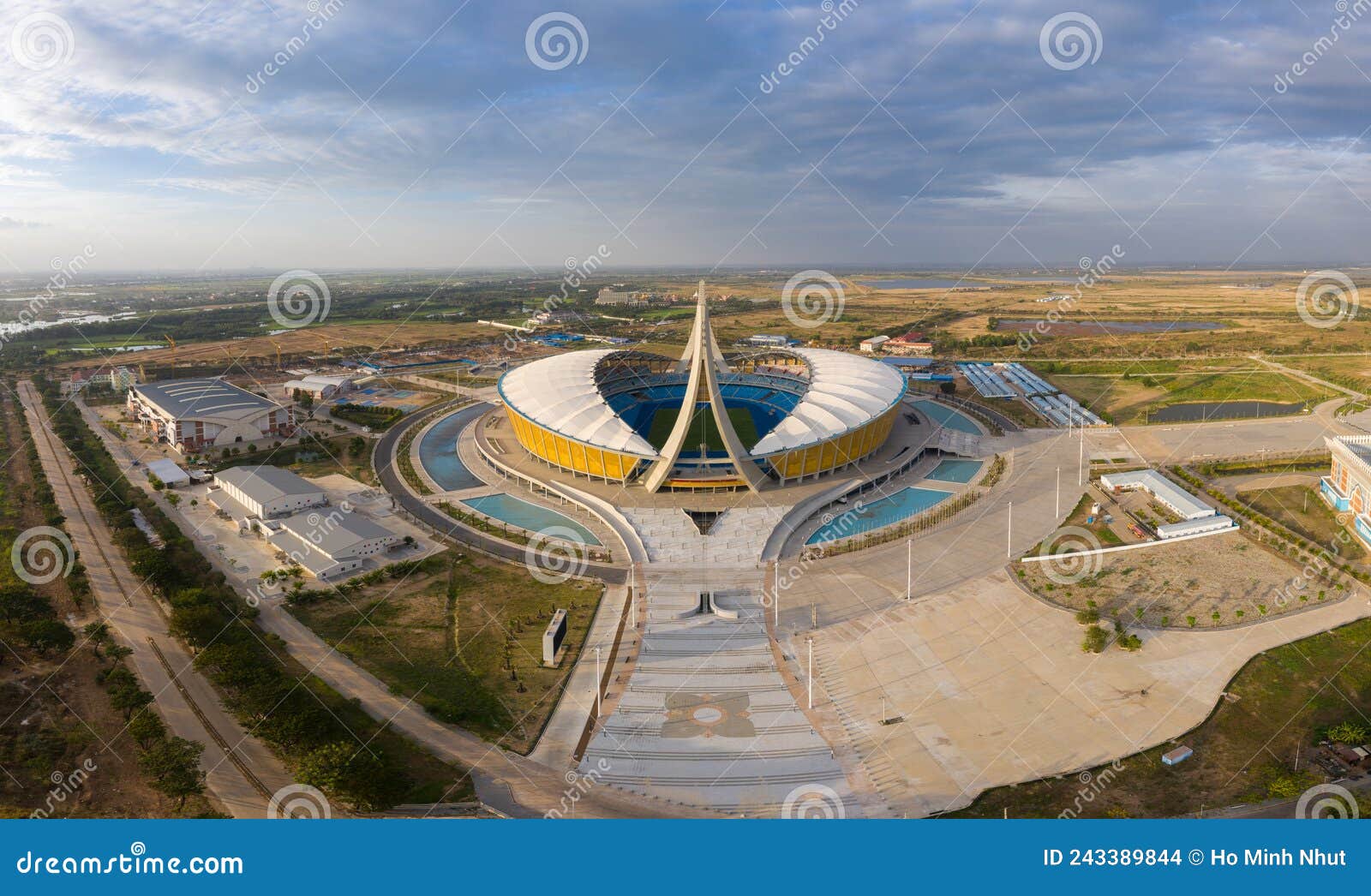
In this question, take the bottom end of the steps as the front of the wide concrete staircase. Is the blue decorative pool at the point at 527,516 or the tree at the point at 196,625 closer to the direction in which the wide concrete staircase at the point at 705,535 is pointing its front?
the tree

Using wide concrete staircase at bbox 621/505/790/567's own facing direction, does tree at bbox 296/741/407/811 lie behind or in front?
in front

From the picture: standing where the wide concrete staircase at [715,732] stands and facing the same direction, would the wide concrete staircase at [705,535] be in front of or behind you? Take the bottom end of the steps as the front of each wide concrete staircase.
behind

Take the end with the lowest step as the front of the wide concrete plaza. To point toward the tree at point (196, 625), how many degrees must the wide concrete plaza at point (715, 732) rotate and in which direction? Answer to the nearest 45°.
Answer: approximately 90° to its right

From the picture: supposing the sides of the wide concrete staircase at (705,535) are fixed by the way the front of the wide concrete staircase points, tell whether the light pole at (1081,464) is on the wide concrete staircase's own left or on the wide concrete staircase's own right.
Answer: on the wide concrete staircase's own left

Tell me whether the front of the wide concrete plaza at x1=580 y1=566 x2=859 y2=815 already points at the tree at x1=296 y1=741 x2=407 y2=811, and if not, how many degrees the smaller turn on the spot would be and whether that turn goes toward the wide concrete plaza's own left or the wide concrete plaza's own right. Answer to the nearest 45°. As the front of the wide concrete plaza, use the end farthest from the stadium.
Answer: approximately 45° to the wide concrete plaza's own right

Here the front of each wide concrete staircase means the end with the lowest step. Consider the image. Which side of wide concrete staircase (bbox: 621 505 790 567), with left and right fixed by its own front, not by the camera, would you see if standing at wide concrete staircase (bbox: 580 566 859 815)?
front

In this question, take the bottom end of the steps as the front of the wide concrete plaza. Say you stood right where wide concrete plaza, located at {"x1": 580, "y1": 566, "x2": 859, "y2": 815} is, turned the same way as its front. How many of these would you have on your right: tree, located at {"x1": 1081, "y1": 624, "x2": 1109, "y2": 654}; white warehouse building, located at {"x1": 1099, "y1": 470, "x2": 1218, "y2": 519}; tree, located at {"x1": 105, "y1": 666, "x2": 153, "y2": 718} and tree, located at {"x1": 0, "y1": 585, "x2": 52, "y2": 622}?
2

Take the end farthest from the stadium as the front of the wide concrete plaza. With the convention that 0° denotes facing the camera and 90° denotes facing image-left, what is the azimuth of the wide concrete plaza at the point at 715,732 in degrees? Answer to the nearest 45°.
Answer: approximately 0°

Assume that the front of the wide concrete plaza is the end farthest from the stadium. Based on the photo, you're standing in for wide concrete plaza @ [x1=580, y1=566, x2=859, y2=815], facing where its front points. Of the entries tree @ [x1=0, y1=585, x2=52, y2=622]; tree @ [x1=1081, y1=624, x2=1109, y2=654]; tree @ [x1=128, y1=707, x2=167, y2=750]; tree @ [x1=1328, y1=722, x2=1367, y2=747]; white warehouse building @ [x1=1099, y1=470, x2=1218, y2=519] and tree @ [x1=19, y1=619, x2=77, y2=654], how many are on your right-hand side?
3

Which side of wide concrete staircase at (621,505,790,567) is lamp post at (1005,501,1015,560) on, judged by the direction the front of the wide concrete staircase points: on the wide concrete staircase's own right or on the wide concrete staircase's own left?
on the wide concrete staircase's own left

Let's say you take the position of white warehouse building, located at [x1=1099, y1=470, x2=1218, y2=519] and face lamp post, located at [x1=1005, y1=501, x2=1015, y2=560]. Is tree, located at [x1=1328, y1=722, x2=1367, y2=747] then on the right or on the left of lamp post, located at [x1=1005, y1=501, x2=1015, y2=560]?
left
